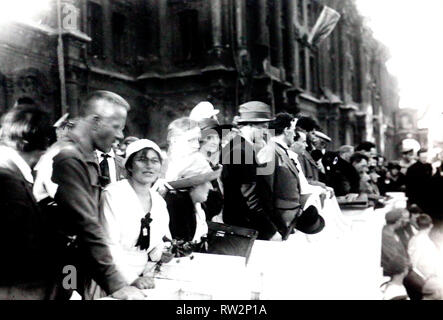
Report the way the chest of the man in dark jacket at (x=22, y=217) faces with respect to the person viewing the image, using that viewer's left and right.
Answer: facing away from the viewer and to the right of the viewer

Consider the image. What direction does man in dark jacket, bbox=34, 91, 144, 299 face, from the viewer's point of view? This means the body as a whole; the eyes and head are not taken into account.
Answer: to the viewer's right

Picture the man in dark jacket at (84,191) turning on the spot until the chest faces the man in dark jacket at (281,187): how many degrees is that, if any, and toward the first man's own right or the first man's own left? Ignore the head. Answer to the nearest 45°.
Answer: approximately 45° to the first man's own left

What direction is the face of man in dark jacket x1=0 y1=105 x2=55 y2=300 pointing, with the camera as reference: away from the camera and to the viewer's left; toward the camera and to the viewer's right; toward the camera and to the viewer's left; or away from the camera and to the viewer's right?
away from the camera and to the viewer's right

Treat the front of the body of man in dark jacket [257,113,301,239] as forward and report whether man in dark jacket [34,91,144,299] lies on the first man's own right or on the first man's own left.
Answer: on the first man's own right

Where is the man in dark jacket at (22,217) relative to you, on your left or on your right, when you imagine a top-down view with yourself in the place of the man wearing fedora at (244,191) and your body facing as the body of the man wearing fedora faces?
on your right

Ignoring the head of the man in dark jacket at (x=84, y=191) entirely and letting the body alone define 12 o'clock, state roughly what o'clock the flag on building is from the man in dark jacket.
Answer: The flag on building is roughly at 10 o'clock from the man in dark jacket.

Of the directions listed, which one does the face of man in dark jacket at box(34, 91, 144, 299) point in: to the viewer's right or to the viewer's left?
to the viewer's right
